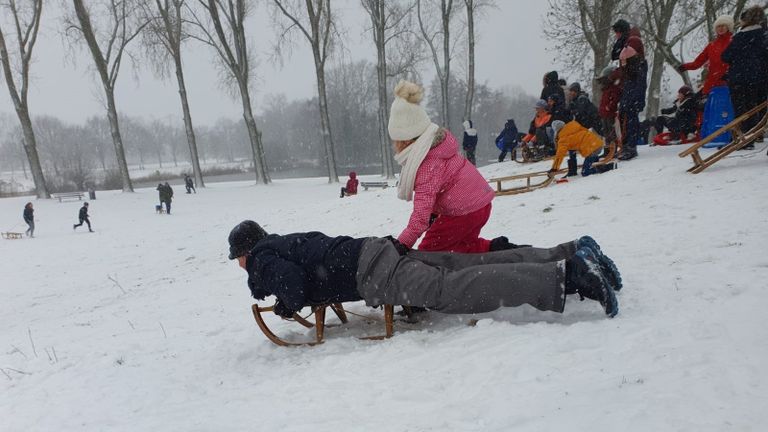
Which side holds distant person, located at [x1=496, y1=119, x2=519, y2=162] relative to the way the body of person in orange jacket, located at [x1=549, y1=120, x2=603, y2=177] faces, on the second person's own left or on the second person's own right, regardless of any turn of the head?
on the second person's own right

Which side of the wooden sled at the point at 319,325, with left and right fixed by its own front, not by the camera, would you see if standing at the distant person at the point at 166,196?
right

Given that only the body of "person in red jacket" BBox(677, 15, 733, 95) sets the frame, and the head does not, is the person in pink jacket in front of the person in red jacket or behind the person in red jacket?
in front

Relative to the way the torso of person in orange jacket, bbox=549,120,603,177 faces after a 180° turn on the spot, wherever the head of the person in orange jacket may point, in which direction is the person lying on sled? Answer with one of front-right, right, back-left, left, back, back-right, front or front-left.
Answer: right

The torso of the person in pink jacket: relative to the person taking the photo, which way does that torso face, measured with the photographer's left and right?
facing to the left of the viewer

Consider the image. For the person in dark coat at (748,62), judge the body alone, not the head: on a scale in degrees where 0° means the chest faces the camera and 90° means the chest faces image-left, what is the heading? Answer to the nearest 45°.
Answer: approximately 180°

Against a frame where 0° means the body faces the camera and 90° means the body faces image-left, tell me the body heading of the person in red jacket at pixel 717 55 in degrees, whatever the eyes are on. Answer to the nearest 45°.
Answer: approximately 45°

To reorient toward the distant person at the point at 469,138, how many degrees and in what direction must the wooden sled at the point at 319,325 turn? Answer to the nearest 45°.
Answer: approximately 135° to its right

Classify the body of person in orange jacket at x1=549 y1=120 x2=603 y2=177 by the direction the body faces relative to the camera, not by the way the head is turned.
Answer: to the viewer's left

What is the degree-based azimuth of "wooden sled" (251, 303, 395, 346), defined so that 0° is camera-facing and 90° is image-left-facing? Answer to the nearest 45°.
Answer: approximately 90°

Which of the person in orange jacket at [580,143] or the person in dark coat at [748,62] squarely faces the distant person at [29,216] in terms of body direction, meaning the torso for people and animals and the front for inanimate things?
the person in orange jacket
